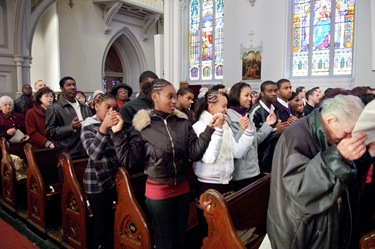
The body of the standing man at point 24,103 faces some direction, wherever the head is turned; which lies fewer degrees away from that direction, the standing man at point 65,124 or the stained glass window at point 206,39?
the standing man

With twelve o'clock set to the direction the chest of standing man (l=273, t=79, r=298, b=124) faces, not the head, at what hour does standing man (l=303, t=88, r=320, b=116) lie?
standing man (l=303, t=88, r=320, b=116) is roughly at 8 o'clock from standing man (l=273, t=79, r=298, b=124).

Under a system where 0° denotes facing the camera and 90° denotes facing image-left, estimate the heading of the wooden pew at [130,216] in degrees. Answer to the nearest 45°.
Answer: approximately 315°

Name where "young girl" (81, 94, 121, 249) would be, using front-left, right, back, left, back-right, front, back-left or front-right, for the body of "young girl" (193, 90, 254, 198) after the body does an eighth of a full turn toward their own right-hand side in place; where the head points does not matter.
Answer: right

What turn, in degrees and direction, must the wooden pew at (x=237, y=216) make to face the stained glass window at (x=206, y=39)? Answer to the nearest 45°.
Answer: approximately 135° to its left
